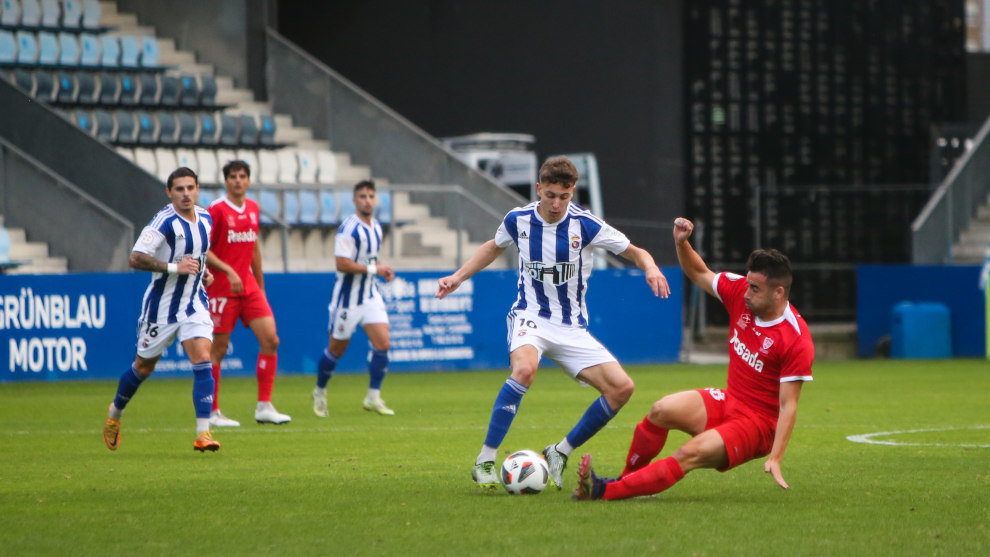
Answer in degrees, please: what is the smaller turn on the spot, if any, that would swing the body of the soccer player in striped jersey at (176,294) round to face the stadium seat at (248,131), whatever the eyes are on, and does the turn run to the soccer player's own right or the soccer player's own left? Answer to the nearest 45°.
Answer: approximately 135° to the soccer player's own left

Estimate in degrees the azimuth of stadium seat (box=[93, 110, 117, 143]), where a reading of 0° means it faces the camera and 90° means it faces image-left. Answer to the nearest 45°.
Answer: approximately 315°

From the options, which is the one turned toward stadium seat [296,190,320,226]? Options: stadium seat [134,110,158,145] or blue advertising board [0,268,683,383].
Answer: stadium seat [134,110,158,145]

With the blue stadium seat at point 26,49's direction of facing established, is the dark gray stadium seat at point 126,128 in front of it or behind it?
in front

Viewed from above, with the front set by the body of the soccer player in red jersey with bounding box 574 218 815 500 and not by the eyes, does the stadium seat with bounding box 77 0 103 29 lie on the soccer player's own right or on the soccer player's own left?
on the soccer player's own right

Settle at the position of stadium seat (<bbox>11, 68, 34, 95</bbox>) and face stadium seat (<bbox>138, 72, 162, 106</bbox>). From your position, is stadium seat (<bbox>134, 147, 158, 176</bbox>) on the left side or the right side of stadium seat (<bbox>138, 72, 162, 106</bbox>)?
right

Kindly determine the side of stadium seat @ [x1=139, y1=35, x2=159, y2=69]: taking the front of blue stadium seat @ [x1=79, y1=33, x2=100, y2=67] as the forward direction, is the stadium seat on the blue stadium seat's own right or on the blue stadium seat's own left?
on the blue stadium seat's own left

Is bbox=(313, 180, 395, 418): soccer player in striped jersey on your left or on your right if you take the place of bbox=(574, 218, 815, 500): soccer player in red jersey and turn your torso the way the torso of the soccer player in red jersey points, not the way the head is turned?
on your right

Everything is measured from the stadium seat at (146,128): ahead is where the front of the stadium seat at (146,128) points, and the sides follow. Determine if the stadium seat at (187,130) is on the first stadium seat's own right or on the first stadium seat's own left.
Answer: on the first stadium seat's own left

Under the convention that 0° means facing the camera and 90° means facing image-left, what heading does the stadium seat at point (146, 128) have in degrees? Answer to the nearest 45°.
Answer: approximately 315°

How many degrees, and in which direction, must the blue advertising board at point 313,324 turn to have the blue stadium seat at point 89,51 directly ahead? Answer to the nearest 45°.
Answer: approximately 135° to its right

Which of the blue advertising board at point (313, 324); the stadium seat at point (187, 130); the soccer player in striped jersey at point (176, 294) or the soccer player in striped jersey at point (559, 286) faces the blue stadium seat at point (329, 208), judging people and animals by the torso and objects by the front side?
the stadium seat
